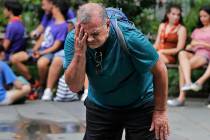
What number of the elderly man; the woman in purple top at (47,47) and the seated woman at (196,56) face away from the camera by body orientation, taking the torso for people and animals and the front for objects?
0

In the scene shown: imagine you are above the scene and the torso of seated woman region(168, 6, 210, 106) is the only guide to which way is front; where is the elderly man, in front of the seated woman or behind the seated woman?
in front

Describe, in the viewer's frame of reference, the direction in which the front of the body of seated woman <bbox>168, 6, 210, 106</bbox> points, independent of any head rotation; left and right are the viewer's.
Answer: facing the viewer and to the left of the viewer

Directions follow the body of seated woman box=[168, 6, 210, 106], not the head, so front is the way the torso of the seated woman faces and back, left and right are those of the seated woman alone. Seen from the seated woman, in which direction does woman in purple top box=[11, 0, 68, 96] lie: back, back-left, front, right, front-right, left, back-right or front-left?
front-right

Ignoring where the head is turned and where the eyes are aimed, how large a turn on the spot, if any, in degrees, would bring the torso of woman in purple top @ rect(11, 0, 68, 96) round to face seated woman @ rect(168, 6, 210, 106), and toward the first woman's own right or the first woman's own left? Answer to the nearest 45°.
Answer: approximately 135° to the first woman's own left

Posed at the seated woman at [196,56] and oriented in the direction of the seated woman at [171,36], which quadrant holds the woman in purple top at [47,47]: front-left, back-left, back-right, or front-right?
front-left

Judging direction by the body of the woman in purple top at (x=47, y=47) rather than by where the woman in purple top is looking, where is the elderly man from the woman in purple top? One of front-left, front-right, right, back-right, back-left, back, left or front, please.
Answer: front-left

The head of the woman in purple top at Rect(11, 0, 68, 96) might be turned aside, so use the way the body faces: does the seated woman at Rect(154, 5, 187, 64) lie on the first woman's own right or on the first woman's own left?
on the first woman's own left

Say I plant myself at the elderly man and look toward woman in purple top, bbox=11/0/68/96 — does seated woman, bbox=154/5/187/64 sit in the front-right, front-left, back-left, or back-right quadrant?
front-right

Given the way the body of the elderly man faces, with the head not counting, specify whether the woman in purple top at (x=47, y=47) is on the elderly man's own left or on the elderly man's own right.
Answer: on the elderly man's own right
